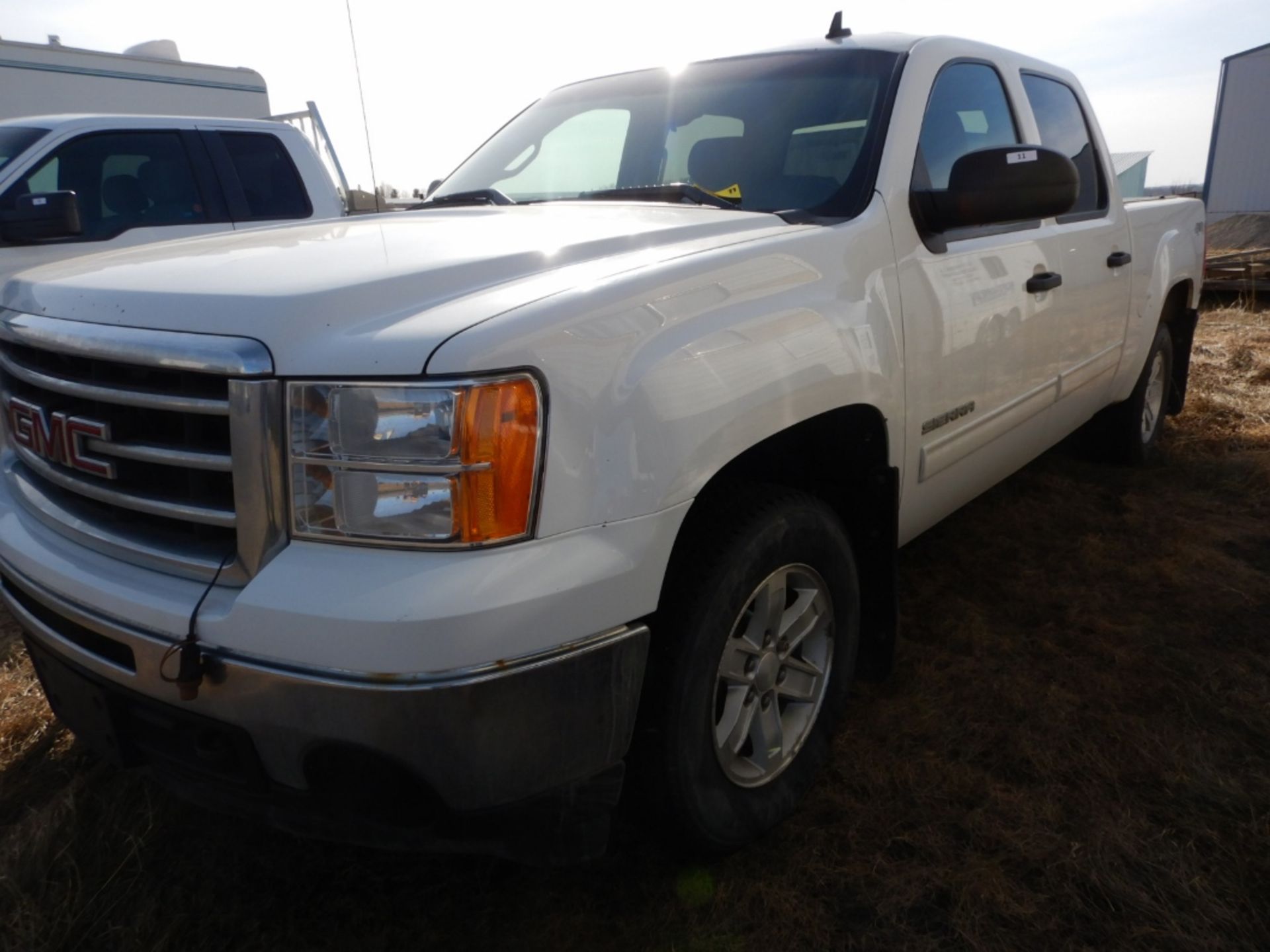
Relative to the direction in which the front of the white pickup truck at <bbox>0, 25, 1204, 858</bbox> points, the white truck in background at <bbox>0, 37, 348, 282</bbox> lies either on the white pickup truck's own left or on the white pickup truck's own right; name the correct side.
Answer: on the white pickup truck's own right

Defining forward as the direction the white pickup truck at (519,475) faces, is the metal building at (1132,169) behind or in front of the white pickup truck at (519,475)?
behind

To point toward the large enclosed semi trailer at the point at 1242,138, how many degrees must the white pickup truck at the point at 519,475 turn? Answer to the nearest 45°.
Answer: approximately 180°

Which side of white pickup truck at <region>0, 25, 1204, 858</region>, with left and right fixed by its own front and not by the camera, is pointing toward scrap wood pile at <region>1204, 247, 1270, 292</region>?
back

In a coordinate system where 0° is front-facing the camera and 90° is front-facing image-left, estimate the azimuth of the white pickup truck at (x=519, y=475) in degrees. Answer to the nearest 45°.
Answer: approximately 45°

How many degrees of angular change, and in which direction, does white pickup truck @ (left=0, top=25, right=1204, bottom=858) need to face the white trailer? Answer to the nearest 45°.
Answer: approximately 90° to its right
